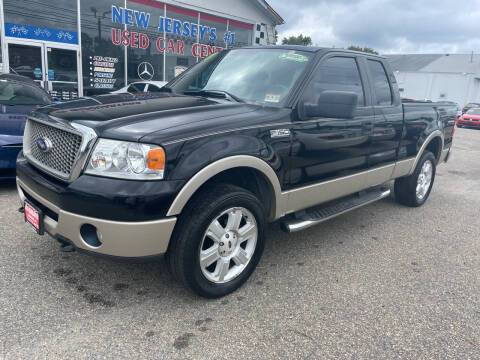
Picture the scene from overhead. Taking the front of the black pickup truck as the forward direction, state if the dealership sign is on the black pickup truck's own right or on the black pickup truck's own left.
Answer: on the black pickup truck's own right

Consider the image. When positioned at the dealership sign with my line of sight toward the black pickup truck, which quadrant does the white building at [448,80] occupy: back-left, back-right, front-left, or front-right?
back-left

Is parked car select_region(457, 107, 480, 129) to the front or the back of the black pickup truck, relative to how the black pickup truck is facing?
to the back

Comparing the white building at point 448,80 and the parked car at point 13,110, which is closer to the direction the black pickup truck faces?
the parked car

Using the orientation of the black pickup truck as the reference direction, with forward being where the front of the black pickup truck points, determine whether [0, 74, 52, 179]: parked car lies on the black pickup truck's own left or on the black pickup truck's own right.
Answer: on the black pickup truck's own right

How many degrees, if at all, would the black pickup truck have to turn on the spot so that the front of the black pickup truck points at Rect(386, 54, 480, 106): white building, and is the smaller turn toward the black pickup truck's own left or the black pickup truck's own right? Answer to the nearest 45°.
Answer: approximately 180°

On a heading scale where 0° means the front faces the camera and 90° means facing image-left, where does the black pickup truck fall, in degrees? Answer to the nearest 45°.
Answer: approximately 45°
